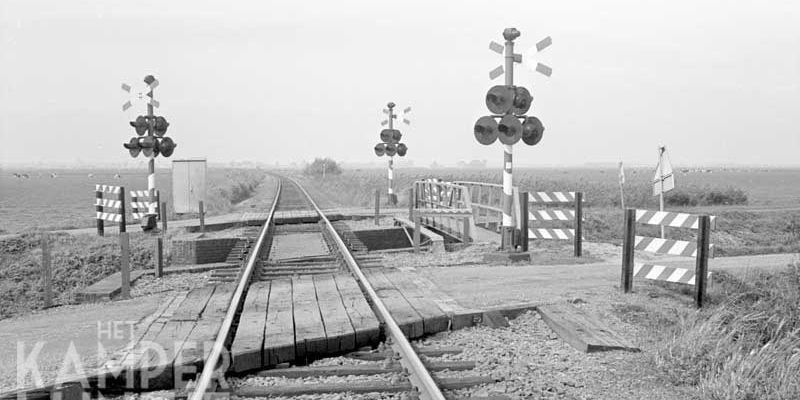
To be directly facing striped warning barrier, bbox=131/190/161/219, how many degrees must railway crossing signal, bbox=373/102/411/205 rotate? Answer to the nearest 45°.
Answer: approximately 45° to its right

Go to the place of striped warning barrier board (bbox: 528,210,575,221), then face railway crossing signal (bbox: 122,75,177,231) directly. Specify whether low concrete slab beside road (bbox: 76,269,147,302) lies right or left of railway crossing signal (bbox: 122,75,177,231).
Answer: left

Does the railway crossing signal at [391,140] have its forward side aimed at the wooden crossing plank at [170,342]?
yes

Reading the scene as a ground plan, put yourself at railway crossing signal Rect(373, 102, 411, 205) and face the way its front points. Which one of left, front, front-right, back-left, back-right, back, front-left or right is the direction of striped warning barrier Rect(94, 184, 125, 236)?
front-right

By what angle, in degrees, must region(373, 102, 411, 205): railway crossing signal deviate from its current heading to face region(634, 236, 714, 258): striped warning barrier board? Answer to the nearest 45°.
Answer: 0° — it already faces it

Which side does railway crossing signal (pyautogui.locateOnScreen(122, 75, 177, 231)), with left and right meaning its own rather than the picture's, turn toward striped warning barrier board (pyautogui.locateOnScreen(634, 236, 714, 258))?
left

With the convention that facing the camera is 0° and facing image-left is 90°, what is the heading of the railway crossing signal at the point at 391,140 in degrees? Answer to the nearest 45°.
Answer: approximately 0°

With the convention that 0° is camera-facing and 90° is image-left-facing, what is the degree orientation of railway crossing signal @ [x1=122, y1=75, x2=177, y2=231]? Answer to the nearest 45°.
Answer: approximately 45°
